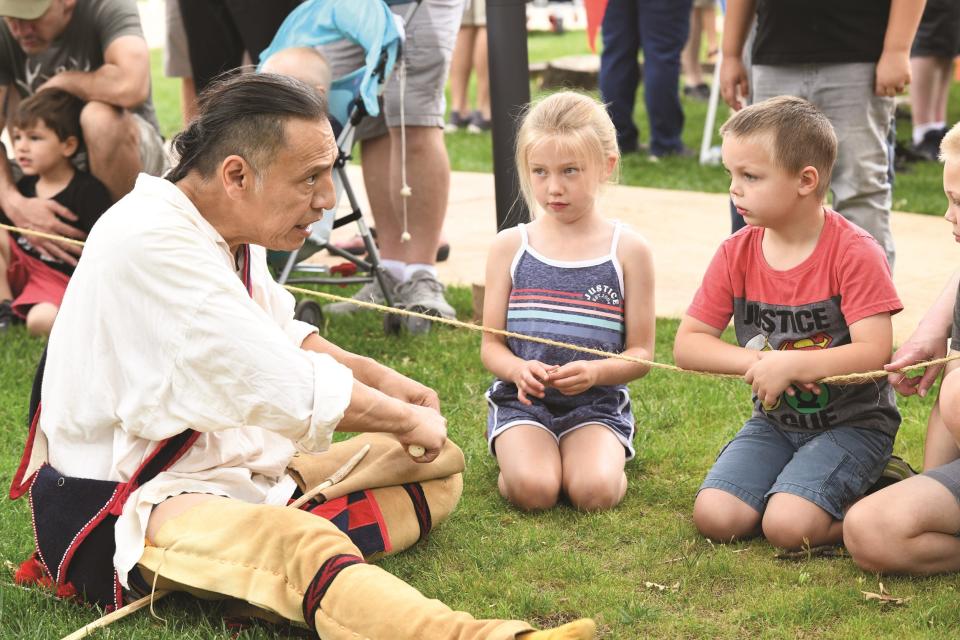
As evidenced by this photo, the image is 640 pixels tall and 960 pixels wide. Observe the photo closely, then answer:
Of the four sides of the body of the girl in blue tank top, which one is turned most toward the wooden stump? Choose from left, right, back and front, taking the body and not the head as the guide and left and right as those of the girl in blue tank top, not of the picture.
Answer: back

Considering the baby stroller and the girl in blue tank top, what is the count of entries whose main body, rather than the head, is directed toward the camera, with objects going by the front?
1

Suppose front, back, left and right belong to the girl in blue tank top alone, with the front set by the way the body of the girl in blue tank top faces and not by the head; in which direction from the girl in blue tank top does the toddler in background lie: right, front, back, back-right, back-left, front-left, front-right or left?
back-right

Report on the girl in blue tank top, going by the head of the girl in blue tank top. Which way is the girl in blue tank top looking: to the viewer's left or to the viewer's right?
to the viewer's left

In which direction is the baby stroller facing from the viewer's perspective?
to the viewer's left

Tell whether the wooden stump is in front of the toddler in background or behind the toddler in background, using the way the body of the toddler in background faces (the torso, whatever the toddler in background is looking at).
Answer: behind

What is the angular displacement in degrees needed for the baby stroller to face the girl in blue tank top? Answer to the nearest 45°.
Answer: approximately 90° to its left

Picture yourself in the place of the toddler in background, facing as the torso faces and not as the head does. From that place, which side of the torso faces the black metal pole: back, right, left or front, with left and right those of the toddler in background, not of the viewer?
left

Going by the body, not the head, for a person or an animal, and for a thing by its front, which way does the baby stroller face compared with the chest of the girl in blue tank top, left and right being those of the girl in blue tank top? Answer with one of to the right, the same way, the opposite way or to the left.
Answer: to the right

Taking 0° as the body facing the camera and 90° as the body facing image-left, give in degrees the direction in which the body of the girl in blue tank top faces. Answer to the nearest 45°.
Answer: approximately 0°

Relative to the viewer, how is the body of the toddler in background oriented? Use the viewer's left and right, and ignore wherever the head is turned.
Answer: facing the viewer and to the left of the viewer

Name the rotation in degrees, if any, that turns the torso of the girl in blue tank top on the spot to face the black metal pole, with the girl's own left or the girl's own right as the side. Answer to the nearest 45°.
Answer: approximately 180°
